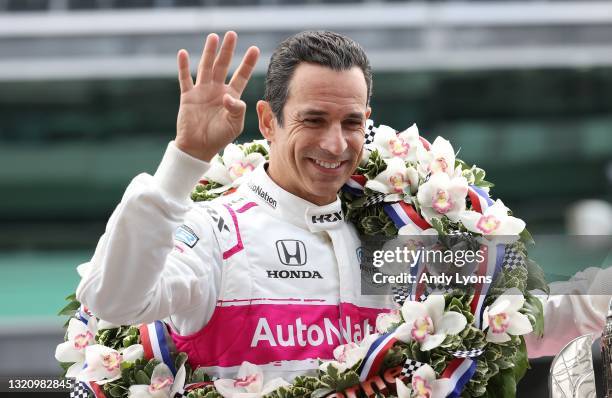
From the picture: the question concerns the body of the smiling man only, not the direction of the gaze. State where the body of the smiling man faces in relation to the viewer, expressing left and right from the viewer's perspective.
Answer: facing the viewer and to the right of the viewer
